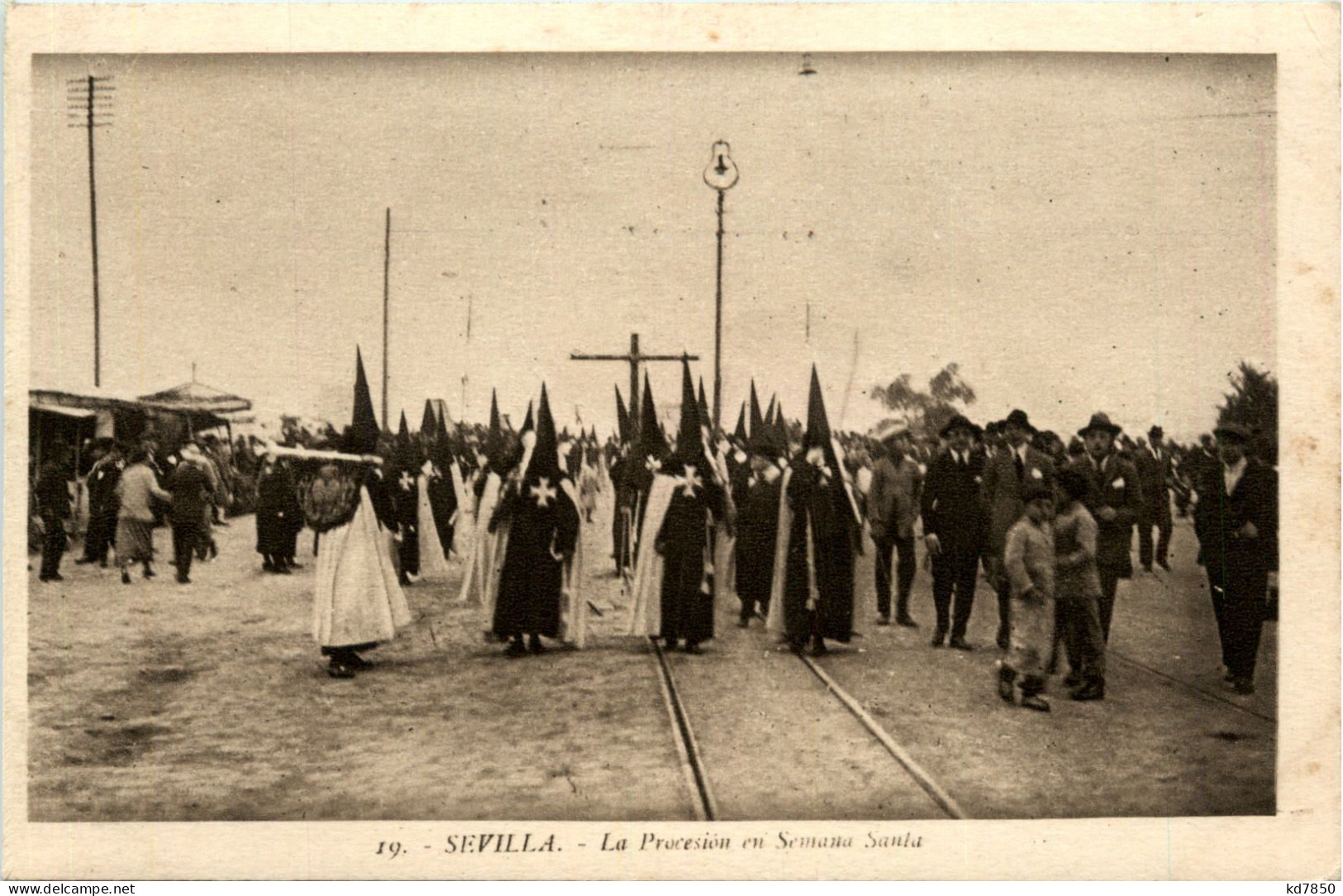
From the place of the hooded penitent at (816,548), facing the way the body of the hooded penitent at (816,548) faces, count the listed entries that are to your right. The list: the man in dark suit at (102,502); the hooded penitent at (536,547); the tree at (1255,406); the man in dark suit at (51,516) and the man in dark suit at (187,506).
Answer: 4

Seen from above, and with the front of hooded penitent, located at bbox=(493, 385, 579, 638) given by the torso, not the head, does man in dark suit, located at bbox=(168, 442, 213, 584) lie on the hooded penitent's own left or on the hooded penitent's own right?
on the hooded penitent's own right

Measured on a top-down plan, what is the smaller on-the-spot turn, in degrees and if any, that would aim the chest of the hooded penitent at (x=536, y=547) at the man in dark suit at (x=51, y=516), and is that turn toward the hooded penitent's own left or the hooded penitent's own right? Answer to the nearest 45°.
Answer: approximately 90° to the hooded penitent's own right

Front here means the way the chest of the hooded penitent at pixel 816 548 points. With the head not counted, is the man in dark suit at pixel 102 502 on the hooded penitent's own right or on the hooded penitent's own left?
on the hooded penitent's own right

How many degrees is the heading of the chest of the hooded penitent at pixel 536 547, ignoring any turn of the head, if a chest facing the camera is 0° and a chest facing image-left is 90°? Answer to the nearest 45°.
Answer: approximately 0°

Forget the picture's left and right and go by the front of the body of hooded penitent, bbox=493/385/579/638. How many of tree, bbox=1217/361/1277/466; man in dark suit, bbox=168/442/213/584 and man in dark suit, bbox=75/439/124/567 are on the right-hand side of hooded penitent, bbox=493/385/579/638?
2

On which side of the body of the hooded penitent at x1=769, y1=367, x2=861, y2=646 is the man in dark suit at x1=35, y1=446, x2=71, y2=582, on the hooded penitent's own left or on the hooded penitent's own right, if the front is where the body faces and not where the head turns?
on the hooded penitent's own right
